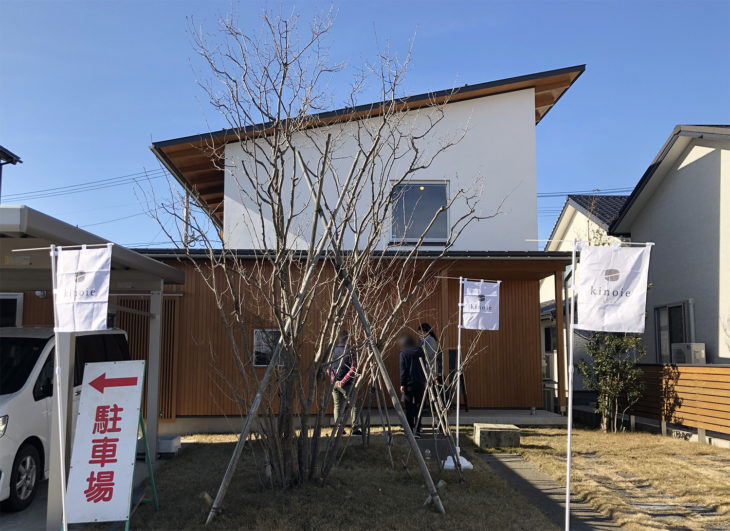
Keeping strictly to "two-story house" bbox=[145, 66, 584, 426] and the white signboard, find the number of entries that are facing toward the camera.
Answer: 2

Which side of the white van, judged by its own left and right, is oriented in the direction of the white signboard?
left

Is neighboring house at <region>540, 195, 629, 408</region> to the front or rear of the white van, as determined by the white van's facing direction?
to the rear

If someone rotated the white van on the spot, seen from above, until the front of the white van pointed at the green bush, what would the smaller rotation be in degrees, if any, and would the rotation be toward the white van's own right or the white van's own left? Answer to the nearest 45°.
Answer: approximately 135° to the white van's own left
